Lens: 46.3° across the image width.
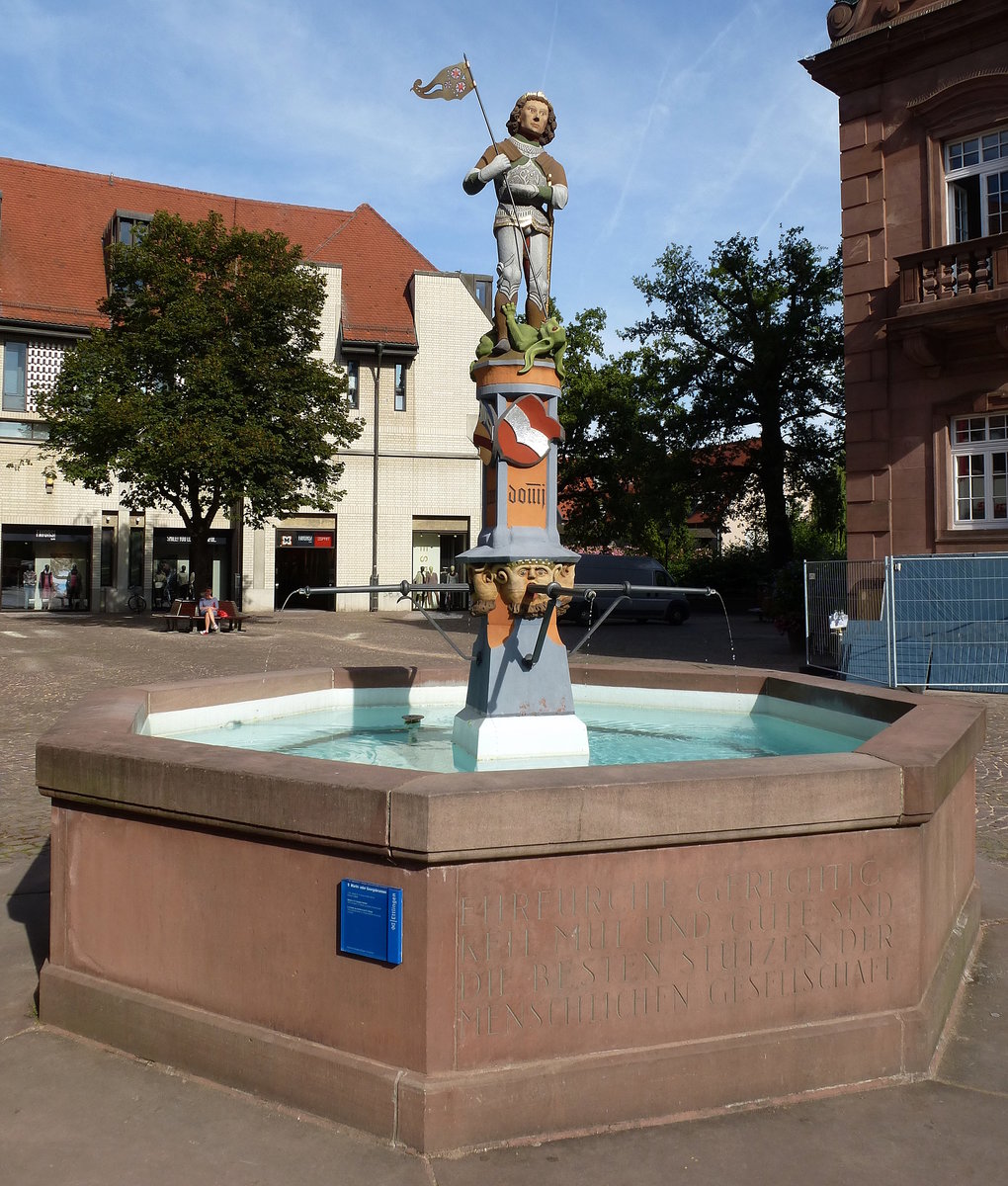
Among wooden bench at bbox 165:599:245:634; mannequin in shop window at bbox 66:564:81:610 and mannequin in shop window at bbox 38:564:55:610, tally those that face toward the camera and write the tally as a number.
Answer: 3

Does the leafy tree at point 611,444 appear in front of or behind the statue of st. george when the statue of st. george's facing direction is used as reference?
behind

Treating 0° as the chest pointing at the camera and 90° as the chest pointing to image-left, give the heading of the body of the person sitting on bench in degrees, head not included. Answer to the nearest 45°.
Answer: approximately 0°

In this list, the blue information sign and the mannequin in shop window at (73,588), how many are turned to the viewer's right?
0

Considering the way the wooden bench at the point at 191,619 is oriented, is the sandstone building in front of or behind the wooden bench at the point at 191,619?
in front

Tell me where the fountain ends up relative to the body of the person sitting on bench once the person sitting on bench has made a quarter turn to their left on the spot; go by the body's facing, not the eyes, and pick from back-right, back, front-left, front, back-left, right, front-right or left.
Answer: right

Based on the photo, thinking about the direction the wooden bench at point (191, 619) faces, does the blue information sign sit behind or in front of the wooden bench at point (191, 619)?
in front

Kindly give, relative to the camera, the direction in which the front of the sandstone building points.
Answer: facing the viewer and to the left of the viewer
